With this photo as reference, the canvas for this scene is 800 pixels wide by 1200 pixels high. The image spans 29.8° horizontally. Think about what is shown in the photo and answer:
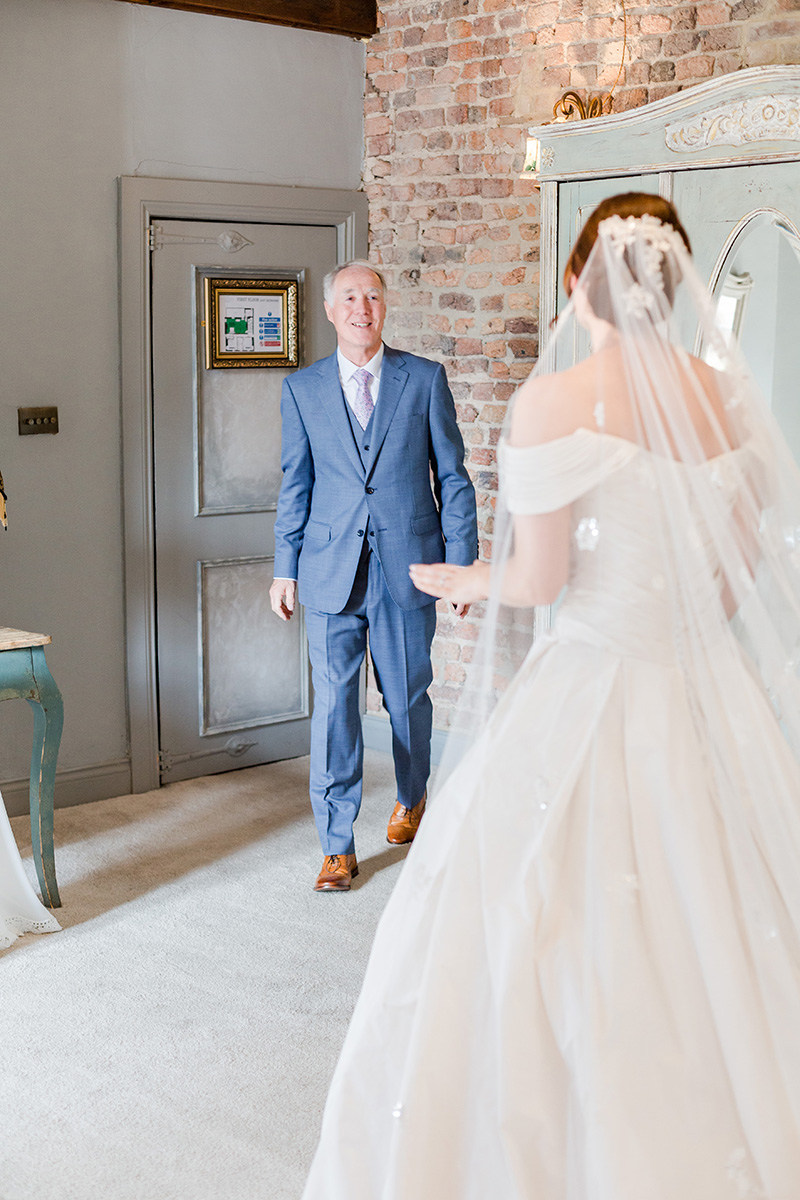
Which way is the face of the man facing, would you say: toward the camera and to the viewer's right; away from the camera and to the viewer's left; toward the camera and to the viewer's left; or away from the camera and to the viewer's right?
toward the camera and to the viewer's right

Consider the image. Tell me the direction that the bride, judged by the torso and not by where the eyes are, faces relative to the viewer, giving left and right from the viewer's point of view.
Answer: facing away from the viewer and to the left of the viewer

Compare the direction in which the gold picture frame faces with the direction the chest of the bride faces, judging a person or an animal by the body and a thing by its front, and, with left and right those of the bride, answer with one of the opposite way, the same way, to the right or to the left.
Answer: the opposite way

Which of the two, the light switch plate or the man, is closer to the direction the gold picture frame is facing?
the man

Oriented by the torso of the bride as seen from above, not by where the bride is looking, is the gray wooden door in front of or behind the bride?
in front

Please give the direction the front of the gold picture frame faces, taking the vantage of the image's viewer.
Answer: facing the viewer and to the right of the viewer

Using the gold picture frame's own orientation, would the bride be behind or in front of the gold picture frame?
in front

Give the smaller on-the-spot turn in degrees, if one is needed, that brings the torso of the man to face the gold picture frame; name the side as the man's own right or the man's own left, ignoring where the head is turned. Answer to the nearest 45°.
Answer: approximately 180°

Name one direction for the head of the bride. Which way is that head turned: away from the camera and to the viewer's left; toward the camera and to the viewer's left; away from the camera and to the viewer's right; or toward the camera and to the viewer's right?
away from the camera and to the viewer's left

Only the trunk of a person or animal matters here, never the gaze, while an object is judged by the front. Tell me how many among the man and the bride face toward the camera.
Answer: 1

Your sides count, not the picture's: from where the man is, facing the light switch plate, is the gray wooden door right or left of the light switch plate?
right
